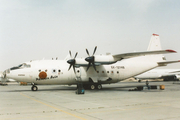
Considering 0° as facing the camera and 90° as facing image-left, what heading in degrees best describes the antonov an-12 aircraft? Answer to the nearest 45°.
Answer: approximately 45°
